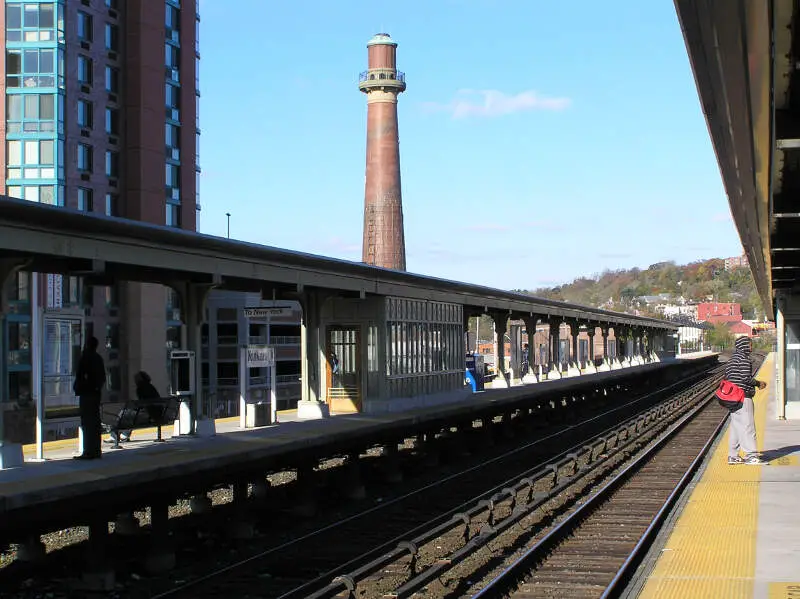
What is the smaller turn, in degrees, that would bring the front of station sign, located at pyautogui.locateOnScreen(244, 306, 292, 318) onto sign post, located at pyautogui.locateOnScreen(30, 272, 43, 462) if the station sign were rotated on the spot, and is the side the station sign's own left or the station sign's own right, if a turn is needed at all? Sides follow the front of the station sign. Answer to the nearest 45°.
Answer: approximately 90° to the station sign's own right

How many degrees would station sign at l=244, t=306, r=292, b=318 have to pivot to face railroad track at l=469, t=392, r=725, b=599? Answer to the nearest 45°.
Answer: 0° — it already faces it

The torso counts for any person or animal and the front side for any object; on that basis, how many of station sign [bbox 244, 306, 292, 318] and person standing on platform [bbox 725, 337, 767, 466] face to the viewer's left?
0
